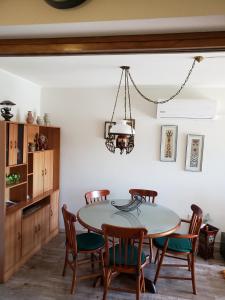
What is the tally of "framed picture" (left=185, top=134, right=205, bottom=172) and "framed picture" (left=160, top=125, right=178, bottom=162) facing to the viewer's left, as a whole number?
0

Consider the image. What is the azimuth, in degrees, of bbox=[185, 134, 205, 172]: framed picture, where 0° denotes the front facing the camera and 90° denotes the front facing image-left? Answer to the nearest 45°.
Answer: approximately 0°

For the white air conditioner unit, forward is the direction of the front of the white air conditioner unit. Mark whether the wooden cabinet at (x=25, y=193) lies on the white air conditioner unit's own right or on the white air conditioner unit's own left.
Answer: on the white air conditioner unit's own right

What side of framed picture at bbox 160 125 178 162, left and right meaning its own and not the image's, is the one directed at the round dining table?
front

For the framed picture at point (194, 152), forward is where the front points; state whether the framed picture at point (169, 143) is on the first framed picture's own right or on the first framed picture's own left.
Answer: on the first framed picture's own right

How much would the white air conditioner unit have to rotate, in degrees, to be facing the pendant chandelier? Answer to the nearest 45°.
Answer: approximately 45° to its right

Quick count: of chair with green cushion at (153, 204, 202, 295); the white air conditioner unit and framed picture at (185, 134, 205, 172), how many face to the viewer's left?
1

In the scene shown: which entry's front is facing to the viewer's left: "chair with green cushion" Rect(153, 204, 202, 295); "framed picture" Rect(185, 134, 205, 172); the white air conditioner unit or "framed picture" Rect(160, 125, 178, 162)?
the chair with green cushion

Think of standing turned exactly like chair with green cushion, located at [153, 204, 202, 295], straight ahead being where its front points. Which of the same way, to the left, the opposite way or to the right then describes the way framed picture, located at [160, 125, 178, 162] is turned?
to the left

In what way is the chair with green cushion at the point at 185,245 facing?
to the viewer's left

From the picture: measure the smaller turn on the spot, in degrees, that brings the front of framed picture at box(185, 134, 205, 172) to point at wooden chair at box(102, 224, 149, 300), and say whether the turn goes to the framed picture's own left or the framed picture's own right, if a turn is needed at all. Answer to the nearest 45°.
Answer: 0° — it already faces it
